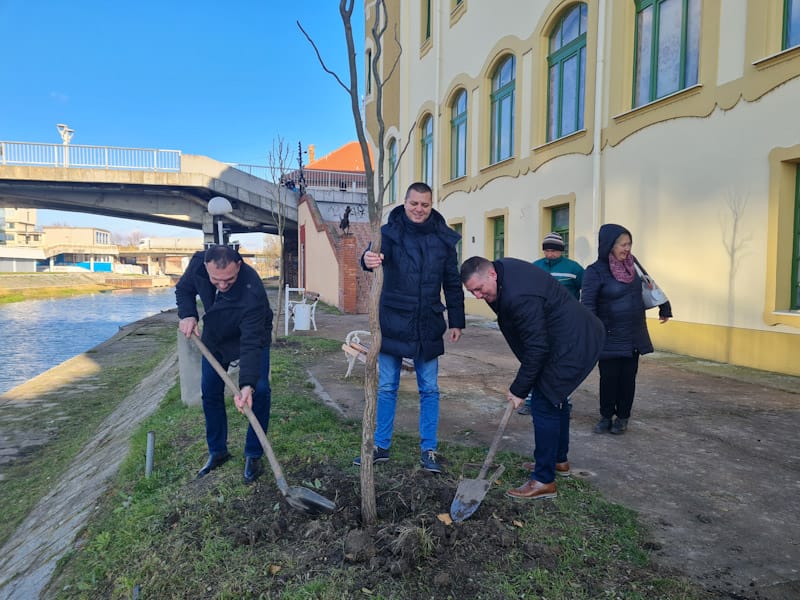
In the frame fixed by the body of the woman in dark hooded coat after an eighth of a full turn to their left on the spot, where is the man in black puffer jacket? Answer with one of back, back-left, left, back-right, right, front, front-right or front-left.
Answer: back-right

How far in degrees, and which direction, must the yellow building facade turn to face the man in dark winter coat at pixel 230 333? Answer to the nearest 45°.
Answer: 0° — it already faces them

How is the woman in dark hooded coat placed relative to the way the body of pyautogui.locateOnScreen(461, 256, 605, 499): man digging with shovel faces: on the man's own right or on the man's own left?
on the man's own right

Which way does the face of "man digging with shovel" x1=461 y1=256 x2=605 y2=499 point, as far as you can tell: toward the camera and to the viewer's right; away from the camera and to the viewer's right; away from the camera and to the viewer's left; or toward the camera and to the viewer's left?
toward the camera and to the viewer's left

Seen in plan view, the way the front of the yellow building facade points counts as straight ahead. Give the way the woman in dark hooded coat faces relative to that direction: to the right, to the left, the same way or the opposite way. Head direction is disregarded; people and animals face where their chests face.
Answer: to the left

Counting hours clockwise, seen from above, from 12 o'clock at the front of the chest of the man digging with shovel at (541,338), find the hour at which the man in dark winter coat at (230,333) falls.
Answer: The man in dark winter coat is roughly at 12 o'clock from the man digging with shovel.

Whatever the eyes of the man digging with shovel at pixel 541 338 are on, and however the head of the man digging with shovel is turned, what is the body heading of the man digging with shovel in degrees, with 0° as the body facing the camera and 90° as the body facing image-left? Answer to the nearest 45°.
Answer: approximately 90°

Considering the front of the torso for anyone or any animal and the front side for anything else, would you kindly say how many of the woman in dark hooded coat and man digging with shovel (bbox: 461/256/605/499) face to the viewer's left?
1

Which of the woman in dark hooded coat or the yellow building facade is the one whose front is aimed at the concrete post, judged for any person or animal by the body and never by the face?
the yellow building facade

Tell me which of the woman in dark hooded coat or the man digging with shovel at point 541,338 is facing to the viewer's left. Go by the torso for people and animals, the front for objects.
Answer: the man digging with shovel

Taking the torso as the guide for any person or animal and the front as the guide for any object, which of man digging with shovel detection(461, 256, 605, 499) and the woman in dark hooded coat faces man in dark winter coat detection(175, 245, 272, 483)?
the man digging with shovel

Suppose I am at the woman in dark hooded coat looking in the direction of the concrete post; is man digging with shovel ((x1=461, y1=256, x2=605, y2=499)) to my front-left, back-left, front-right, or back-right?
front-left

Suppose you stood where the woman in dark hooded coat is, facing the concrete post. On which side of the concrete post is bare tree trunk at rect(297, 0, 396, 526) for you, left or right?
left

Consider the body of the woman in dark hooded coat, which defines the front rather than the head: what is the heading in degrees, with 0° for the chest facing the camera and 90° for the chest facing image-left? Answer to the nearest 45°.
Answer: approximately 315°

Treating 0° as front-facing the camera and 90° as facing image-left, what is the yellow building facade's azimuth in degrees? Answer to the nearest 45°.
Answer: approximately 45°

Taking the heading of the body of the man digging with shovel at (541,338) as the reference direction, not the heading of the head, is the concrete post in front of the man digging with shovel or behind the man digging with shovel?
in front

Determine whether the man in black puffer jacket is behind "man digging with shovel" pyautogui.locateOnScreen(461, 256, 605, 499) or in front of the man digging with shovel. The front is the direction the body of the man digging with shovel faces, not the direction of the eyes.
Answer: in front
